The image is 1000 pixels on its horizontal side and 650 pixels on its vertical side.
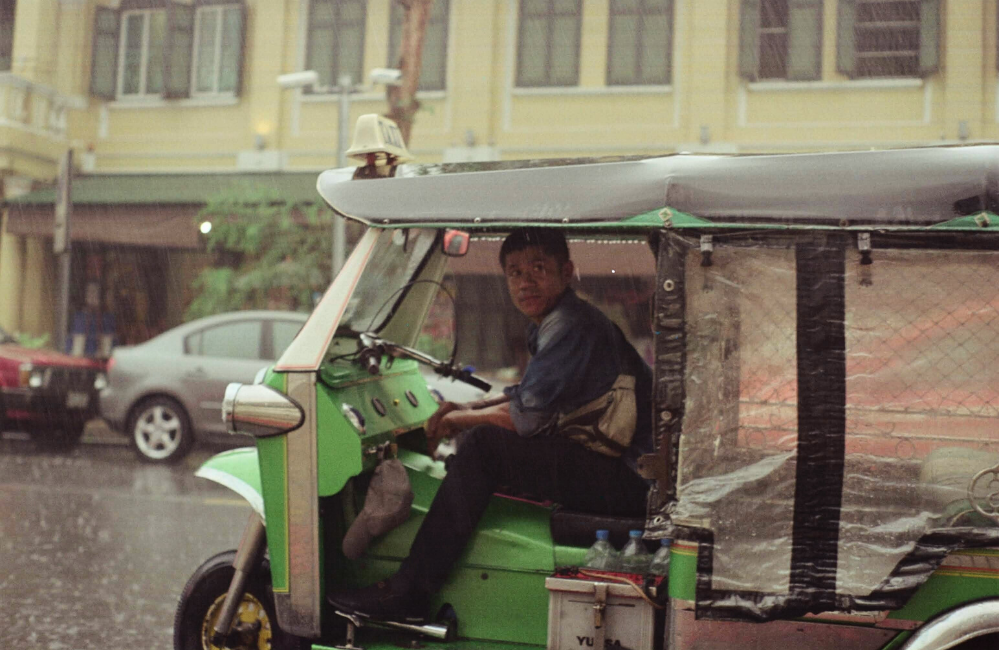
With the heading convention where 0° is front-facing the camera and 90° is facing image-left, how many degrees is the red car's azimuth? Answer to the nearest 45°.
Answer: approximately 315°

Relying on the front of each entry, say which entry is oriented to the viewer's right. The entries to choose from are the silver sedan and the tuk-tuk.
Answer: the silver sedan

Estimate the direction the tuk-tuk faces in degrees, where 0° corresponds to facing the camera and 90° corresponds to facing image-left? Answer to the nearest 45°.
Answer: approximately 90°

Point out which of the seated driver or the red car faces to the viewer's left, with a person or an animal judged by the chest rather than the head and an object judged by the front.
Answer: the seated driver

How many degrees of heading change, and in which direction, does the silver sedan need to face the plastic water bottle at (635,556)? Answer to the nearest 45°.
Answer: approximately 90° to its right

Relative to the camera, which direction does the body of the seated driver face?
to the viewer's left

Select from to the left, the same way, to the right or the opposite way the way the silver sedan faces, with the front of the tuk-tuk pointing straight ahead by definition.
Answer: the opposite way
